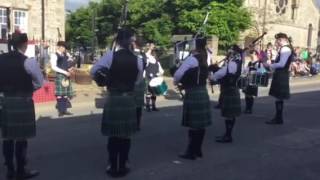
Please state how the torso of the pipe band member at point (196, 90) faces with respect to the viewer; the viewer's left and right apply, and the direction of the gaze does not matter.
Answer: facing away from the viewer and to the left of the viewer

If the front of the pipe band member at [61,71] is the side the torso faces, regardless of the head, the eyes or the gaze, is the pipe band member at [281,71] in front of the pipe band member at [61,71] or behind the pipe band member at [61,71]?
in front

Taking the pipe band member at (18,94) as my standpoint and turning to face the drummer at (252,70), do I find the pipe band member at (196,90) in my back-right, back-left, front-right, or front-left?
front-right

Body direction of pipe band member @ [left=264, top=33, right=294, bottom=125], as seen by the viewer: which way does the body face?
to the viewer's left

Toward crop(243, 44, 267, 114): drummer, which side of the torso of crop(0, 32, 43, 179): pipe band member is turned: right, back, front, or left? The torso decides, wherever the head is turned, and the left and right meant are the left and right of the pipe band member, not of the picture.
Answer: front

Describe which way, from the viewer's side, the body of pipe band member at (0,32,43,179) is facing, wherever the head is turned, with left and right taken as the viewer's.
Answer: facing away from the viewer and to the right of the viewer

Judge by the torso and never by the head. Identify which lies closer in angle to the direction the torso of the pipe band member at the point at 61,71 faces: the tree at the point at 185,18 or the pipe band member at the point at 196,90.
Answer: the pipe band member

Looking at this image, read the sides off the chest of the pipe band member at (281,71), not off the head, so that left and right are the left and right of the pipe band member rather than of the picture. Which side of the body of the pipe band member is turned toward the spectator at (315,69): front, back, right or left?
right

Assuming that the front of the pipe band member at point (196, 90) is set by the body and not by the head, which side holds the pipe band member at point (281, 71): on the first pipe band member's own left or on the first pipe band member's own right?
on the first pipe band member's own right
